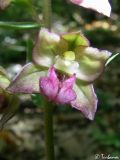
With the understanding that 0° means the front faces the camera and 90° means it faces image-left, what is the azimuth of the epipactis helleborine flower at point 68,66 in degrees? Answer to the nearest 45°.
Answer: approximately 0°
